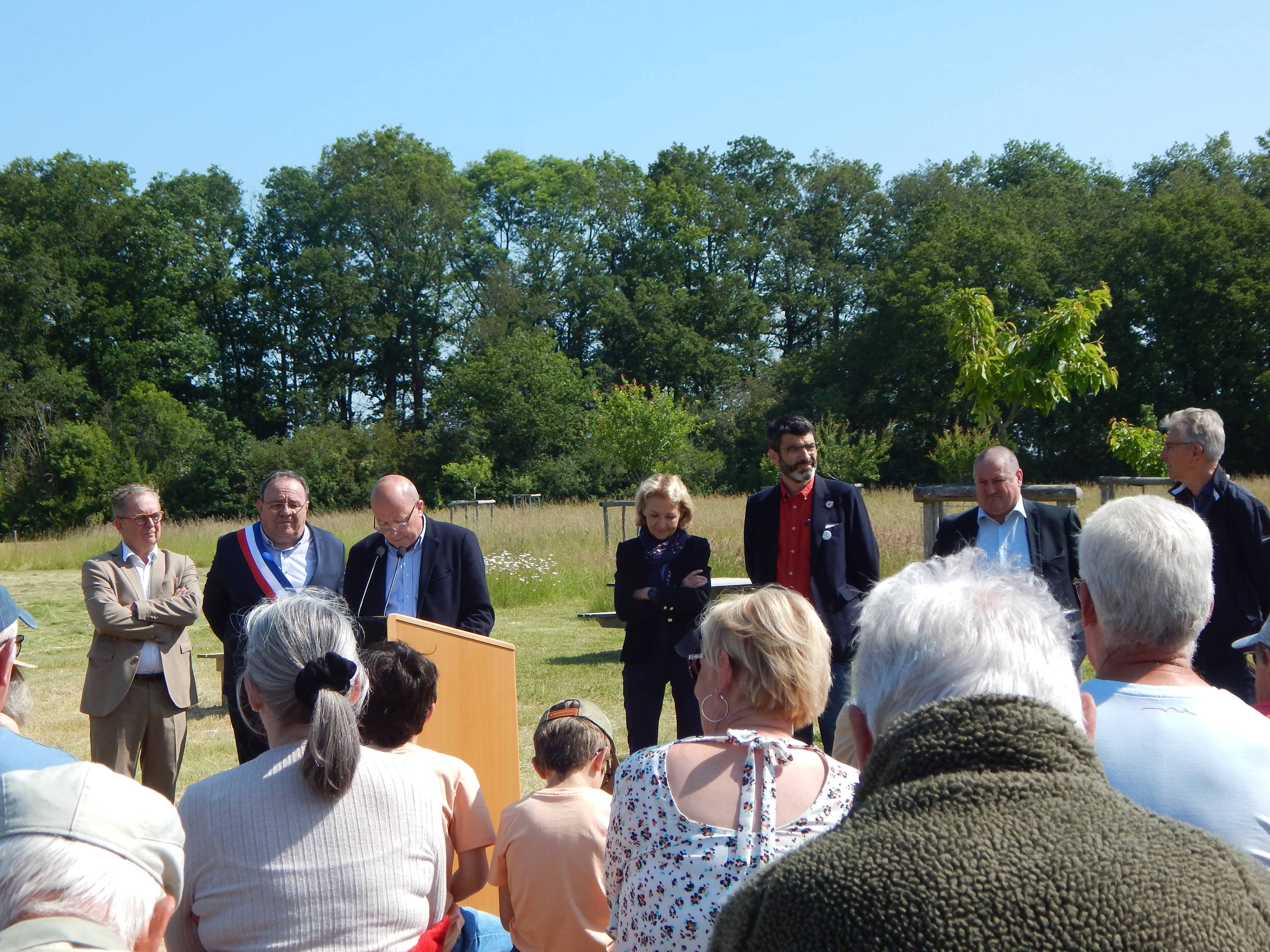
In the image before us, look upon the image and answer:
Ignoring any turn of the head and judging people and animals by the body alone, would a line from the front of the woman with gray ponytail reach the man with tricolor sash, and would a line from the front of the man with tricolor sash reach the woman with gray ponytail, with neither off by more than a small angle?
yes

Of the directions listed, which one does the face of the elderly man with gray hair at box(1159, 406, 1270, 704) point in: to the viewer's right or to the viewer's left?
to the viewer's left

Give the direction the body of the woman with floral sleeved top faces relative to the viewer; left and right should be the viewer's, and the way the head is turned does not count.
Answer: facing away from the viewer

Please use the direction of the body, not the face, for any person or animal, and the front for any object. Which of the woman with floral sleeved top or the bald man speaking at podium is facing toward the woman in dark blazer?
the woman with floral sleeved top

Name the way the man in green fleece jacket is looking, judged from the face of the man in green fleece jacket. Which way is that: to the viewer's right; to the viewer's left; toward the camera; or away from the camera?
away from the camera

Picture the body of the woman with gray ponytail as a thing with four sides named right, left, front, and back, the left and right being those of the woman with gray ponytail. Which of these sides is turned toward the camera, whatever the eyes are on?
back

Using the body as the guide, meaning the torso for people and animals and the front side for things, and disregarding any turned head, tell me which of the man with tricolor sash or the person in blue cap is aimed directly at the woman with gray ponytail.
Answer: the man with tricolor sash

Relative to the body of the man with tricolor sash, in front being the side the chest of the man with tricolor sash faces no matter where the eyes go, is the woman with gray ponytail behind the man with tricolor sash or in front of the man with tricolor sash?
in front

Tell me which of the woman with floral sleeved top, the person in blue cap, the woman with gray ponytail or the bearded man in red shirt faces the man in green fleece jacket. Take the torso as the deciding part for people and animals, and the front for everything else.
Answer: the bearded man in red shirt

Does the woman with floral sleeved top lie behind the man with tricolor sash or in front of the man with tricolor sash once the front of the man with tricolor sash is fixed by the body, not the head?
in front

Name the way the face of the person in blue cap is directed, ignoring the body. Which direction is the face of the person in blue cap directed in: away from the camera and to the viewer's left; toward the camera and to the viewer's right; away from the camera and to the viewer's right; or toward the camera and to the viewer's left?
away from the camera and to the viewer's right

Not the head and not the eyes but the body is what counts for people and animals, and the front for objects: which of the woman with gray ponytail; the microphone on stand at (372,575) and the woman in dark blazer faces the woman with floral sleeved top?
the woman in dark blazer

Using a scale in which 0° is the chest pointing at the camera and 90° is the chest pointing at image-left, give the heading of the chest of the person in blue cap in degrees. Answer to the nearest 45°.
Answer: approximately 225°

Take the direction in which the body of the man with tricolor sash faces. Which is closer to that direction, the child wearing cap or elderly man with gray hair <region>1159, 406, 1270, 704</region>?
the child wearing cap

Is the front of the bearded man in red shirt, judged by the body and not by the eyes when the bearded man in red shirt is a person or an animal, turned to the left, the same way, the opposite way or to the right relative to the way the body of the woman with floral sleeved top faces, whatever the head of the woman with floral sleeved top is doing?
the opposite way

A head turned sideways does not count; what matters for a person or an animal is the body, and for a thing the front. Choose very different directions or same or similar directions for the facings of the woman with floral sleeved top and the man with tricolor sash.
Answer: very different directions
